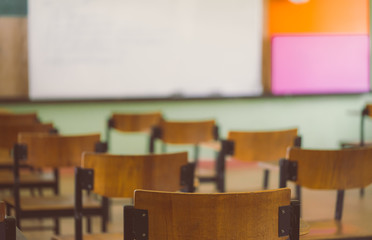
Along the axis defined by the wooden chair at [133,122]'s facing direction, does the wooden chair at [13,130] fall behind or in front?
behind

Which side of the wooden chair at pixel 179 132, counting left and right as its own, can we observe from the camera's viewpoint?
back

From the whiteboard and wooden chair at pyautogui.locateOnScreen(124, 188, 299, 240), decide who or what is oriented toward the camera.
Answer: the whiteboard

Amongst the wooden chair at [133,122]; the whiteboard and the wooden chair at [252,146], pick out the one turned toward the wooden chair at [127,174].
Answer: the whiteboard

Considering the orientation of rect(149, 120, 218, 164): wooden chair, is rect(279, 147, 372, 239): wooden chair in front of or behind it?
behind

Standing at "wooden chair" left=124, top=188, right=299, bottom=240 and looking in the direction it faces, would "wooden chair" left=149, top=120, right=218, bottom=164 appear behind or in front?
in front

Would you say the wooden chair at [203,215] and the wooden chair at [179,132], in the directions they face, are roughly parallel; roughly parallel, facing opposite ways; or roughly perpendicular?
roughly parallel

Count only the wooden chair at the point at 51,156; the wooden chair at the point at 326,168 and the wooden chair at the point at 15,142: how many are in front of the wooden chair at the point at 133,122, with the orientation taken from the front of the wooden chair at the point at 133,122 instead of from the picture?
0

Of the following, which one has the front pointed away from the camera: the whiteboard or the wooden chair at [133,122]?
the wooden chair

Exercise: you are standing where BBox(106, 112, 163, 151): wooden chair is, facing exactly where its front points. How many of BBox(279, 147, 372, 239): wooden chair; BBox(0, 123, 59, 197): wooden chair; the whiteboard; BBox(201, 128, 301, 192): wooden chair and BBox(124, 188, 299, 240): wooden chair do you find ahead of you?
1

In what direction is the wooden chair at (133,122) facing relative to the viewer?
away from the camera

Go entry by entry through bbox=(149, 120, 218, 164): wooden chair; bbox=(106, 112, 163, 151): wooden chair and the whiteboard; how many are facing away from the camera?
2

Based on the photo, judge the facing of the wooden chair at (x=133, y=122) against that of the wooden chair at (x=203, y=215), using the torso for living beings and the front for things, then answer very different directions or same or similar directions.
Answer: same or similar directions

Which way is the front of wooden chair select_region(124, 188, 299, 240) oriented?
away from the camera

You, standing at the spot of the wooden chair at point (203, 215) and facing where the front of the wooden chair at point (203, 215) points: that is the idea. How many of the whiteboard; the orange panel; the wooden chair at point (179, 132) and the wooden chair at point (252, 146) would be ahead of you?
4

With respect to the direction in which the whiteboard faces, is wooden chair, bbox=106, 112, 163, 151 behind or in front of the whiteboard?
in front

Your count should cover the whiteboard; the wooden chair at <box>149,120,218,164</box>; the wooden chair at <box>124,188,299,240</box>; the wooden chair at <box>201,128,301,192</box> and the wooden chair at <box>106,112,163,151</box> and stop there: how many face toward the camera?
1

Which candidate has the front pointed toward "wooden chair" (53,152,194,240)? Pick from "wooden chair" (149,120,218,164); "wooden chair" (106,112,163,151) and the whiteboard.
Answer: the whiteboard

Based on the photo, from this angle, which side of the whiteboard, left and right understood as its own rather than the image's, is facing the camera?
front
